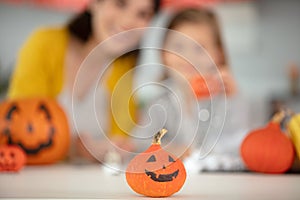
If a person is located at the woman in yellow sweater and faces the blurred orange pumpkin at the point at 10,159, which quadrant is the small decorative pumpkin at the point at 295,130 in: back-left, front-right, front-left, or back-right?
front-left

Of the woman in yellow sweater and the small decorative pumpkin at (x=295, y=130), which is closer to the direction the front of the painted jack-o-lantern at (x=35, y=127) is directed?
the small decorative pumpkin

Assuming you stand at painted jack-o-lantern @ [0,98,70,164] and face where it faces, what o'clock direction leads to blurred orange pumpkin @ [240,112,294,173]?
The blurred orange pumpkin is roughly at 10 o'clock from the painted jack-o-lantern.

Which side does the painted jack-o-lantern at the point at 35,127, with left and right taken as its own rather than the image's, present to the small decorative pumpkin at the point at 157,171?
front

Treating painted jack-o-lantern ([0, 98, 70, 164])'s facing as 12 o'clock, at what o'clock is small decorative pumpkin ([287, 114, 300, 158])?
The small decorative pumpkin is roughly at 10 o'clock from the painted jack-o-lantern.

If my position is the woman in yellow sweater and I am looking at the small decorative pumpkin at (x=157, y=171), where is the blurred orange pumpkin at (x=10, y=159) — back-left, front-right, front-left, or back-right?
front-right

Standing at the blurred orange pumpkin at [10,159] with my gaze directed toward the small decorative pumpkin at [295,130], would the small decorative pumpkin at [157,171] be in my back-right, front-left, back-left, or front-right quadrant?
front-right

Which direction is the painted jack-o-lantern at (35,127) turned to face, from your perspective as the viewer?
facing the viewer
